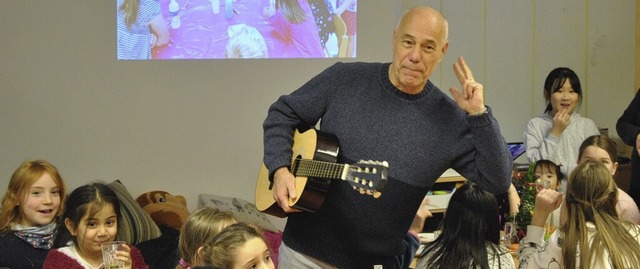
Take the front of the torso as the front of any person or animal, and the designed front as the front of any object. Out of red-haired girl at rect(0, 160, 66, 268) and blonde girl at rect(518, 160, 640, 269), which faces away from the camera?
blonde girl at rect(518, 160, 640, 269)

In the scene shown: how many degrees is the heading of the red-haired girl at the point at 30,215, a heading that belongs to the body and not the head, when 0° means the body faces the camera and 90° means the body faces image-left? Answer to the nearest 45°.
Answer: approximately 315°

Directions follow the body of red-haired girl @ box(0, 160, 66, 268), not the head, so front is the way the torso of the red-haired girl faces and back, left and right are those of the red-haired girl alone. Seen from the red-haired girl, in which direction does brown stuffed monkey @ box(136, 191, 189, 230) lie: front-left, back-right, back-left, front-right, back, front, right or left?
left

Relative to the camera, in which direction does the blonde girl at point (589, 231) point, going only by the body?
away from the camera

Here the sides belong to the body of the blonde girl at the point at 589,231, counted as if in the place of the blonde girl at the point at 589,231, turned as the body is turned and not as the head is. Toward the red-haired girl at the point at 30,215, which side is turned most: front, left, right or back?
left

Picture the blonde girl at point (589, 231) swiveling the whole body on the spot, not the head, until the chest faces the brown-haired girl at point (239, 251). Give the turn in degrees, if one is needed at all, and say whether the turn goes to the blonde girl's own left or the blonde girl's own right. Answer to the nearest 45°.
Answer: approximately 135° to the blonde girl's own left

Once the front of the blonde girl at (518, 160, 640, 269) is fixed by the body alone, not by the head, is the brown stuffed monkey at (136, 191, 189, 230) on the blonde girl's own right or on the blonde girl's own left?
on the blonde girl's own left

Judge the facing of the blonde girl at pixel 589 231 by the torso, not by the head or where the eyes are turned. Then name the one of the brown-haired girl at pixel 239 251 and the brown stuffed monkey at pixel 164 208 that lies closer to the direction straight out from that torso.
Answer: the brown stuffed monkey

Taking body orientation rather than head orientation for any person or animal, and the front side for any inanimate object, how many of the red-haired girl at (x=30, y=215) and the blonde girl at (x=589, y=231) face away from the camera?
1

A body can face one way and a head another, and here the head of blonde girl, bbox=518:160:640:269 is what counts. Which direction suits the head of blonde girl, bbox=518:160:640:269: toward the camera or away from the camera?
away from the camera
